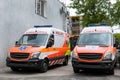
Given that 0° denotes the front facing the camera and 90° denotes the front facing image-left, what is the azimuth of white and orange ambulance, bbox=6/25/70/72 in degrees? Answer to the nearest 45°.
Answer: approximately 45°

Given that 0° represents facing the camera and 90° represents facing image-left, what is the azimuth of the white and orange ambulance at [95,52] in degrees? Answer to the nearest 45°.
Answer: approximately 0°

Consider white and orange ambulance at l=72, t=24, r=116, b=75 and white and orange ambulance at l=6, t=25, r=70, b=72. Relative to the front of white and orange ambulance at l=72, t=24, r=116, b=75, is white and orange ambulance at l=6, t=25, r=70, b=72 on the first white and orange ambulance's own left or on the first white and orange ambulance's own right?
on the first white and orange ambulance's own right

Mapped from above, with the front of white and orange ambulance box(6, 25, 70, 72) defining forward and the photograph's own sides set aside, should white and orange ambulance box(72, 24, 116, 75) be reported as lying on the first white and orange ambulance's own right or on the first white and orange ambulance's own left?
on the first white and orange ambulance's own left

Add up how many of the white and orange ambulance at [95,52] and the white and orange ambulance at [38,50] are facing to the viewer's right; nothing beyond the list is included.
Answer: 0
